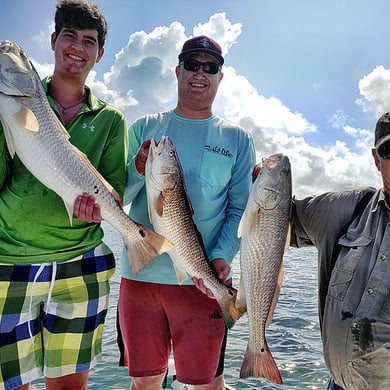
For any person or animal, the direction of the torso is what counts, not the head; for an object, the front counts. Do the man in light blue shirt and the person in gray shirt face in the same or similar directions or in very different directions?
same or similar directions

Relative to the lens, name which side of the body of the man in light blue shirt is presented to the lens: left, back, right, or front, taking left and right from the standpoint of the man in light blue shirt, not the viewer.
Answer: front

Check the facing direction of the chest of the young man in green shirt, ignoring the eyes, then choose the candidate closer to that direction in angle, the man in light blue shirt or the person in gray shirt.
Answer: the person in gray shirt

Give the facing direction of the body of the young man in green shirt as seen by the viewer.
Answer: toward the camera

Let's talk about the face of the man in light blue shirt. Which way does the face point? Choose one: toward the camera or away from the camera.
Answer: toward the camera

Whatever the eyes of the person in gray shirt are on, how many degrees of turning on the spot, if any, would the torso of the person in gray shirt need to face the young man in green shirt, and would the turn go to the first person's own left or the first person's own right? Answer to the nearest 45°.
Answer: approximately 90° to the first person's own right

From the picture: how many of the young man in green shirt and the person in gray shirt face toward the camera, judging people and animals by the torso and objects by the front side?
2

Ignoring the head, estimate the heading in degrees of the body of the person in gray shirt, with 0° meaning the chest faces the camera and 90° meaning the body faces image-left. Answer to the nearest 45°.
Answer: approximately 0°

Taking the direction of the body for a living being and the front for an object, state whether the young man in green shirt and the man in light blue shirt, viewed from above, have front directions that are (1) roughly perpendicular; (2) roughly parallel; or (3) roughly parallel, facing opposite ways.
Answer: roughly parallel

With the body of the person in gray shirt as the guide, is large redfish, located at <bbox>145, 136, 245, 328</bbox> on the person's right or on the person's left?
on the person's right

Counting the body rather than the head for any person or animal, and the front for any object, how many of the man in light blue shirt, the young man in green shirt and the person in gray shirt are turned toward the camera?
3
